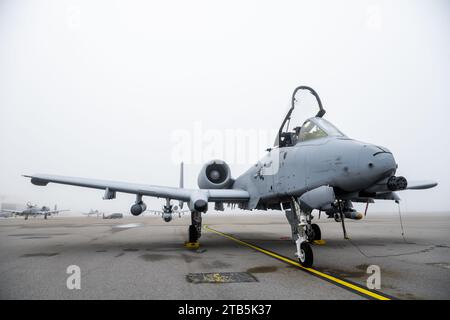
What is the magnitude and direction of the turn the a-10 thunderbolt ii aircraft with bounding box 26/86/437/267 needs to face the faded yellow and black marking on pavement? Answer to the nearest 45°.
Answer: approximately 90° to its right

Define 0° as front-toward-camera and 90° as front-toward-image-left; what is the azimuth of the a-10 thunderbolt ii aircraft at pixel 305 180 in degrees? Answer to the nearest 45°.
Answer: approximately 315°
